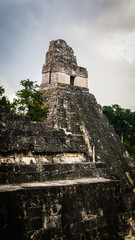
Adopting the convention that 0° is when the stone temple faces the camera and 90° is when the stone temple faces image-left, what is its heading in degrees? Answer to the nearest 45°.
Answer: approximately 315°

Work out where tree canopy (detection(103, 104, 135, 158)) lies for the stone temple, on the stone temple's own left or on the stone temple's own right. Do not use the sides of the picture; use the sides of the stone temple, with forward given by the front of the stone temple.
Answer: on the stone temple's own left
